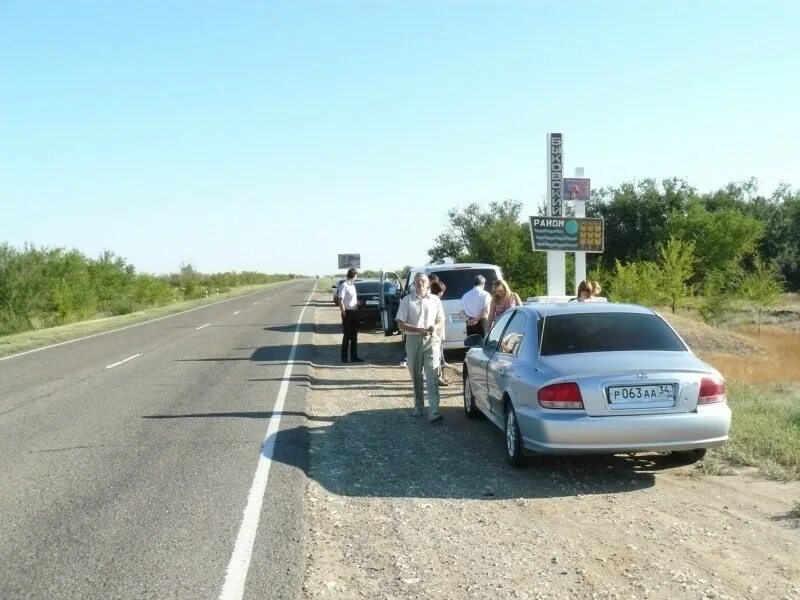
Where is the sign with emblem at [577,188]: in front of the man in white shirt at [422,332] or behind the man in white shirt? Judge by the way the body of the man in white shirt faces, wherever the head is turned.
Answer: behind

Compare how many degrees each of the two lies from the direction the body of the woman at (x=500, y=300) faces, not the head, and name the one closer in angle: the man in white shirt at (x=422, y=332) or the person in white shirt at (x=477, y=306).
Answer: the man in white shirt

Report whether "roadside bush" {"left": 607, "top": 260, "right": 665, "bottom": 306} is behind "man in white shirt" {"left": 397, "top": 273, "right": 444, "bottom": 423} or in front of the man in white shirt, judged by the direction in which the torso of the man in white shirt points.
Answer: behind

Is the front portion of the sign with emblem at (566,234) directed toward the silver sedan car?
yes

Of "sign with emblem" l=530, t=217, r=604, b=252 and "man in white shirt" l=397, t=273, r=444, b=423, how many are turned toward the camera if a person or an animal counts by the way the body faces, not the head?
2

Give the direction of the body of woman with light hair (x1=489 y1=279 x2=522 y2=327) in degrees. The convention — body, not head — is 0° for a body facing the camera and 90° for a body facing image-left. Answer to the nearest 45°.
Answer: approximately 45°

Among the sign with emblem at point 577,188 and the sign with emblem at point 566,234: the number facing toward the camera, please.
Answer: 2

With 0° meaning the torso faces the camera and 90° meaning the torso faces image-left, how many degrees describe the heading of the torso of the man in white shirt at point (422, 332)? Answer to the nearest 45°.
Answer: approximately 0°

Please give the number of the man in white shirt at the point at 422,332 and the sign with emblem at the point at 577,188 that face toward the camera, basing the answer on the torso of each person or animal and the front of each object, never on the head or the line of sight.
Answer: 2
